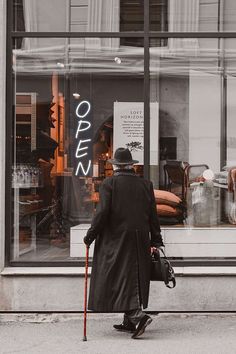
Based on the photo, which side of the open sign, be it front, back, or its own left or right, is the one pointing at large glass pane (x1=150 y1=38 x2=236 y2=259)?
left

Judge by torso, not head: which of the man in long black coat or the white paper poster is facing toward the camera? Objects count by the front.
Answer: the white paper poster

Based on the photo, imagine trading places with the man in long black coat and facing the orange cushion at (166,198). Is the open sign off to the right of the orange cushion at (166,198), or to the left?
left

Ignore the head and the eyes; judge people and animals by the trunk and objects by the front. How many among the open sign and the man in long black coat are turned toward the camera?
1

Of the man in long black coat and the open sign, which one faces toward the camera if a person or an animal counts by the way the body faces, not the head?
the open sign

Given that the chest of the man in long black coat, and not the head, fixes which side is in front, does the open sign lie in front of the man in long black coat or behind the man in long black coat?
in front

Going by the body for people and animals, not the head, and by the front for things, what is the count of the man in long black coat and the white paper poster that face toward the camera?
1

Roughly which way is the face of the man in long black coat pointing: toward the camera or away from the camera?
away from the camera

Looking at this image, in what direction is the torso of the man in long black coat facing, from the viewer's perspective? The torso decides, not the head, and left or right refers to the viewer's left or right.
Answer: facing away from the viewer and to the left of the viewer

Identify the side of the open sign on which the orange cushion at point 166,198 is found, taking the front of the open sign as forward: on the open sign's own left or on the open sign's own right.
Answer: on the open sign's own left

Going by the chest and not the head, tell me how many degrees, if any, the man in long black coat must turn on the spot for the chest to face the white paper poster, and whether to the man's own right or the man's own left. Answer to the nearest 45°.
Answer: approximately 45° to the man's own right

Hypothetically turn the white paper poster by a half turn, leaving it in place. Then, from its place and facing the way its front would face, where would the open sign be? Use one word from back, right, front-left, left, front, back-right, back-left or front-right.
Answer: left

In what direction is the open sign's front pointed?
toward the camera
